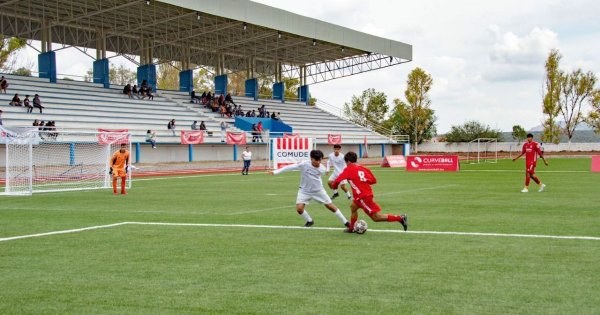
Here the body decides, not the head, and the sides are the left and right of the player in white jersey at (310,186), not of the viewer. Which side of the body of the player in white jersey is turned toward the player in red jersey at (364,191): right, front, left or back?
front

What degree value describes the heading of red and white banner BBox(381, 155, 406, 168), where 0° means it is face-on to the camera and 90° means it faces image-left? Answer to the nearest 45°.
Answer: approximately 0°

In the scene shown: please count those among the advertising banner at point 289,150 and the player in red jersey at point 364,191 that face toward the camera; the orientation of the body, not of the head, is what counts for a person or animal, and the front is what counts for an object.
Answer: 1

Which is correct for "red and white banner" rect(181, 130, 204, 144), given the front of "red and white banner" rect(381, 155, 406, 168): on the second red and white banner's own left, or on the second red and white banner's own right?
on the second red and white banner's own right

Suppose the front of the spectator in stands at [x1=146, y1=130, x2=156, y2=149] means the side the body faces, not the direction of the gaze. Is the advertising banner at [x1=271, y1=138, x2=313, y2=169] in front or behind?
in front

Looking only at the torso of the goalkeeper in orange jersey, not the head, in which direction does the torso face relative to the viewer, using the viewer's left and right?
facing the viewer and to the right of the viewer

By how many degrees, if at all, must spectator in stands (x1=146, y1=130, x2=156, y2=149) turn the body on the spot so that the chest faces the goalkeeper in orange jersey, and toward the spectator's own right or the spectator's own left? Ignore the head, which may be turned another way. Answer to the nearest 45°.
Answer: approximately 45° to the spectator's own right

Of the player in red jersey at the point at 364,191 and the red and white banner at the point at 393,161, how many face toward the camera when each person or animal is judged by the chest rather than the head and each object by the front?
1

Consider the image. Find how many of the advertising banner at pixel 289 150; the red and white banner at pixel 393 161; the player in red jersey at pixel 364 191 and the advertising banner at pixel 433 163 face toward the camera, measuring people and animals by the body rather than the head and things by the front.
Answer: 3

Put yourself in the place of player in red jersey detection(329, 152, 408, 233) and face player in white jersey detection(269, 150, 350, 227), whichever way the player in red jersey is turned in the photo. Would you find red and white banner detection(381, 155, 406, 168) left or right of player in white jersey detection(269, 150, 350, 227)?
right

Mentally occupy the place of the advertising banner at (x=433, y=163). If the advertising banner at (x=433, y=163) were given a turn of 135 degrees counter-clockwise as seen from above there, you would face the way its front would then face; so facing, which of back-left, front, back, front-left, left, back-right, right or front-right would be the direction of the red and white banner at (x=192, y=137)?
back-left

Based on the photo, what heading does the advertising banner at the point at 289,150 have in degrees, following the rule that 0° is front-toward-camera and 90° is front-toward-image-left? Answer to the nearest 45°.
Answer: approximately 0°
